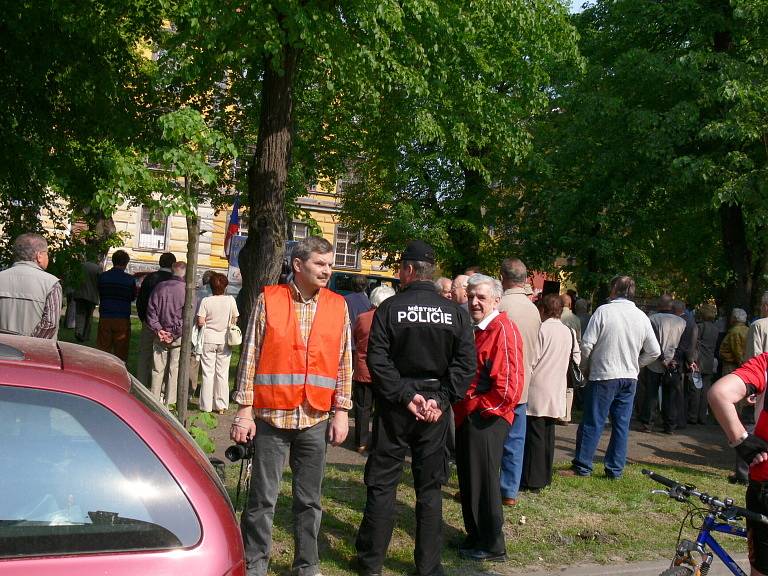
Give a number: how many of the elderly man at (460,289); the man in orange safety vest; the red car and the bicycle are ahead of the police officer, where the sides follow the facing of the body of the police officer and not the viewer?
1

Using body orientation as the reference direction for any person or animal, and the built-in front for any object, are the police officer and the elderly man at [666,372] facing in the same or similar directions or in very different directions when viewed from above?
same or similar directions

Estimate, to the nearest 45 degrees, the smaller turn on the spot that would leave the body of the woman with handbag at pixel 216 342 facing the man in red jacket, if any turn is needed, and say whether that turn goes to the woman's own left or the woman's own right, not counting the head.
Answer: approximately 180°

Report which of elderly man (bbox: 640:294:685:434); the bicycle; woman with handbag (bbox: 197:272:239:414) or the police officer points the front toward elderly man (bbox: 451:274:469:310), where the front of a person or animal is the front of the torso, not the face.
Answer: the police officer

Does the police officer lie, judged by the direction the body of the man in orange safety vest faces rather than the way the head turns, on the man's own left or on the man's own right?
on the man's own left

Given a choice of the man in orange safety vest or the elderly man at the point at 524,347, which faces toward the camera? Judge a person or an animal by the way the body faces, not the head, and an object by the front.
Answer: the man in orange safety vest

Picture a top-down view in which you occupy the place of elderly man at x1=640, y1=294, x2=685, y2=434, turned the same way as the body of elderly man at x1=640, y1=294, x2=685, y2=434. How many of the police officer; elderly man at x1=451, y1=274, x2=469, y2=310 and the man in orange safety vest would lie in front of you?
0

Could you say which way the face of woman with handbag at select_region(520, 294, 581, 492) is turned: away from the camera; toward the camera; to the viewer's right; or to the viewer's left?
away from the camera

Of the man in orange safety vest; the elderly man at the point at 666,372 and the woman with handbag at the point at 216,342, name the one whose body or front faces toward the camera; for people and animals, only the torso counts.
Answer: the man in orange safety vest

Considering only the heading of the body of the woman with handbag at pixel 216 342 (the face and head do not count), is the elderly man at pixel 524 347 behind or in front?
behind

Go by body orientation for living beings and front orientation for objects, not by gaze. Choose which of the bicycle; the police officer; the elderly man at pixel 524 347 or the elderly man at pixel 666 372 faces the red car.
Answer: the bicycle

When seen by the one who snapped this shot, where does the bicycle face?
facing the viewer and to the left of the viewer

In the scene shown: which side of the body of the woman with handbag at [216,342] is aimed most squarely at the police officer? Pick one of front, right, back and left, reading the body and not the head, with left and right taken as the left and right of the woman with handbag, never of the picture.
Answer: back

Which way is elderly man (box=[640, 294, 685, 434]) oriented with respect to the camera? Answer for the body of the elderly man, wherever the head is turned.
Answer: away from the camera

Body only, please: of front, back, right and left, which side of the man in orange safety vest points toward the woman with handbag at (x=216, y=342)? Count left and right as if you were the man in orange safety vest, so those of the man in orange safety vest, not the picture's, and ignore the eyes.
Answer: back

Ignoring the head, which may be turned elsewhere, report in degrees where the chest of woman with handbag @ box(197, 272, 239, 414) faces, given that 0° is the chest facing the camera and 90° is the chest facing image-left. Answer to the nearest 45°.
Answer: approximately 180°

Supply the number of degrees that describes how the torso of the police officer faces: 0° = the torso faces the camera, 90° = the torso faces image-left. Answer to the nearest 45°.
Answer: approximately 180°

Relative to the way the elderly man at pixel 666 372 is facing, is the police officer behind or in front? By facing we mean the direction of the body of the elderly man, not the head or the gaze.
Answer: behind

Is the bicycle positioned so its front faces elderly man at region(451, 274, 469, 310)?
no

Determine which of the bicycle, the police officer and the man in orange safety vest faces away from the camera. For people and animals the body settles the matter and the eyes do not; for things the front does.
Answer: the police officer

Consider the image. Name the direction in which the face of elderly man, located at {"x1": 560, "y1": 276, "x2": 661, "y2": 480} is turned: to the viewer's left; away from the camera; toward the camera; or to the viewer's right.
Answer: away from the camera
